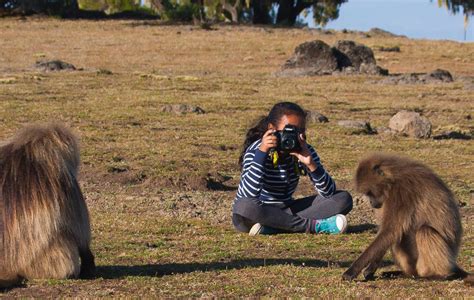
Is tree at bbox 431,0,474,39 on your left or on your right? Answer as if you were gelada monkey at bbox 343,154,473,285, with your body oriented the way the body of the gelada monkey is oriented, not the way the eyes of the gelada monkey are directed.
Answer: on your right

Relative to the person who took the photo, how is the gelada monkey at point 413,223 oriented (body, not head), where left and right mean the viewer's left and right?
facing to the left of the viewer

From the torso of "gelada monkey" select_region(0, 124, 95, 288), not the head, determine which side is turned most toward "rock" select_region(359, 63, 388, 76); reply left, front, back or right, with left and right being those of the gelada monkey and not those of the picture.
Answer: front

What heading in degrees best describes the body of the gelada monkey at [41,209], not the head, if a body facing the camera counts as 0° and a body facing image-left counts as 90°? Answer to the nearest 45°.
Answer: approximately 225°

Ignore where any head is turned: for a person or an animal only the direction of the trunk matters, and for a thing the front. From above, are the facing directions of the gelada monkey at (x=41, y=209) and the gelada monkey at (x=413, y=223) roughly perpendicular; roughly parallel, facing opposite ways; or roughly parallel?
roughly perpendicular

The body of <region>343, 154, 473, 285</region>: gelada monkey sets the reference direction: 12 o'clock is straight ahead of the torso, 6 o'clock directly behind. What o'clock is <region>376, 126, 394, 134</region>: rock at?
The rock is roughly at 3 o'clock from the gelada monkey.

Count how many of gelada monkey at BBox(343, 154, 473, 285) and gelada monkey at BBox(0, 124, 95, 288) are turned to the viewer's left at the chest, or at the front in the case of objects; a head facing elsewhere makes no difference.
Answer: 1

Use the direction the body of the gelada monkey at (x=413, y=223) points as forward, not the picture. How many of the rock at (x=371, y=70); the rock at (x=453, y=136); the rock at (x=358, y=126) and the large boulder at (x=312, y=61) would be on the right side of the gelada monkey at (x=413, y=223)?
4

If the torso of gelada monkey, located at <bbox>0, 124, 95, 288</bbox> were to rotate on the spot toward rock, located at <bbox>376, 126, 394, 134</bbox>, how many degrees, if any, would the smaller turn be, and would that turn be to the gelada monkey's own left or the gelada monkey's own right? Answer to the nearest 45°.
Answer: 0° — it already faces it

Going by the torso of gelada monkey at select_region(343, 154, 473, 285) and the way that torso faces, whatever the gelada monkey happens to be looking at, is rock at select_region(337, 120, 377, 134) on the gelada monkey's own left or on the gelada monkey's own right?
on the gelada monkey's own right

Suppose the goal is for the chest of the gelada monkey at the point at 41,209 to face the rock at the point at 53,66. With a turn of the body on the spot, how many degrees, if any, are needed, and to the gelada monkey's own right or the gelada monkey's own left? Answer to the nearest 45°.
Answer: approximately 45° to the gelada monkey's own left

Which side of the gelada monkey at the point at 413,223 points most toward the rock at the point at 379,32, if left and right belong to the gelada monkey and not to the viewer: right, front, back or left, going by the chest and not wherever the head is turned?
right

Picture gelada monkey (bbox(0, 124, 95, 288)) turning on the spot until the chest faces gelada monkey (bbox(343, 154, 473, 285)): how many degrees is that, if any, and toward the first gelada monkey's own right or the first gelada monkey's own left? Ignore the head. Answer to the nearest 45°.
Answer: approximately 45° to the first gelada monkey's own right
